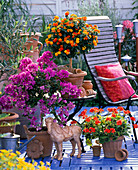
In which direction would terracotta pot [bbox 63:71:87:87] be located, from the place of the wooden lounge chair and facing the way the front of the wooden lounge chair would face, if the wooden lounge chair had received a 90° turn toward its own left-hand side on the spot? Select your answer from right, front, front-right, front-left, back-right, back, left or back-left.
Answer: back-left

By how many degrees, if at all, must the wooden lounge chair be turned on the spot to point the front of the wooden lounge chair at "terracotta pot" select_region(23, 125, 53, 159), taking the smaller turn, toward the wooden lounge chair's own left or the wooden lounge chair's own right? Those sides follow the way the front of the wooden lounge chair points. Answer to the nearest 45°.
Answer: approximately 45° to the wooden lounge chair's own right

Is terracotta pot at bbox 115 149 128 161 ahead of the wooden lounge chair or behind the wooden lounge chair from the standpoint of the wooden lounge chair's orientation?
ahead

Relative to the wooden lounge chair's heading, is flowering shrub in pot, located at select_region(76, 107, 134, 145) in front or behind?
in front

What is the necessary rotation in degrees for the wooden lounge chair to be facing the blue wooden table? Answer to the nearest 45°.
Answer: approximately 45° to its right
